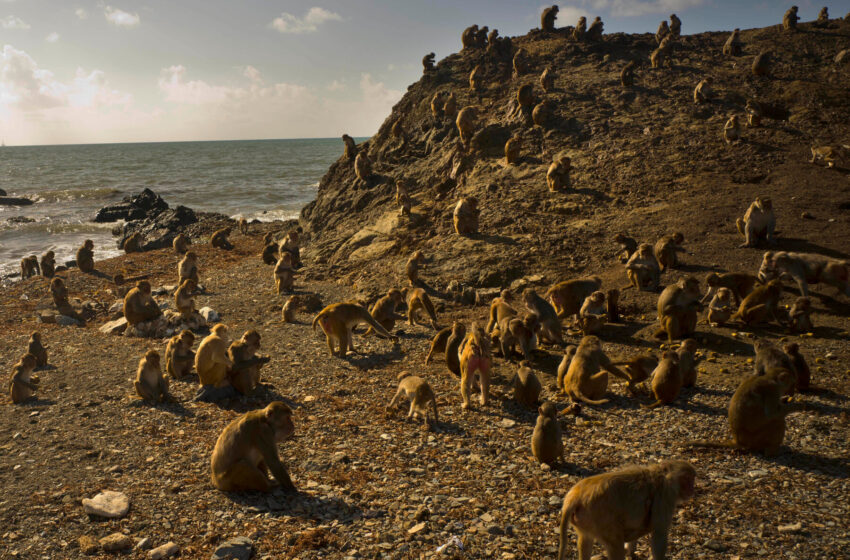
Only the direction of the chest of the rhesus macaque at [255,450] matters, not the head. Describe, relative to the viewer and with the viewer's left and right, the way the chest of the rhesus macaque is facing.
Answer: facing to the right of the viewer

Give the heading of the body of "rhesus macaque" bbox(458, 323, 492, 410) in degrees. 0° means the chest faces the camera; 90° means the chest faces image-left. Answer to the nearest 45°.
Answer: approximately 180°

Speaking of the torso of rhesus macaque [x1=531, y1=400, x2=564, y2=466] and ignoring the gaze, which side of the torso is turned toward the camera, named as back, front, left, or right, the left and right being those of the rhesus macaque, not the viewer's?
back

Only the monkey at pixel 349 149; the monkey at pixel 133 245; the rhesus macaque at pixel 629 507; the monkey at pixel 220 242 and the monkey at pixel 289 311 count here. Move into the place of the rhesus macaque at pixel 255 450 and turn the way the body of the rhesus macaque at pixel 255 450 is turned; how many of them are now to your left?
4

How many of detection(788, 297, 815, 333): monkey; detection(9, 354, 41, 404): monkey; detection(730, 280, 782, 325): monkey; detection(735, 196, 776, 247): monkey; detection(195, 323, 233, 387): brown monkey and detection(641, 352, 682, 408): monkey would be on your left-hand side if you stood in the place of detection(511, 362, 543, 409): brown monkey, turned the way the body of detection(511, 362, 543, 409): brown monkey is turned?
2

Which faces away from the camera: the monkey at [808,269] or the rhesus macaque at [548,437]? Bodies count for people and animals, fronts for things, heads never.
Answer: the rhesus macaque

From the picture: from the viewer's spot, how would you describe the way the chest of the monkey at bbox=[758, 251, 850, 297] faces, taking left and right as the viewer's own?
facing to the left of the viewer

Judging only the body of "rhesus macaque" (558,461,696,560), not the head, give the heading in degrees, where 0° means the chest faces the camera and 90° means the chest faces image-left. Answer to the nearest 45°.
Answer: approximately 270°

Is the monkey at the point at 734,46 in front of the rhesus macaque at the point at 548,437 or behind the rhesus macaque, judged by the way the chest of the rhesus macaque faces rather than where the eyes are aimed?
in front

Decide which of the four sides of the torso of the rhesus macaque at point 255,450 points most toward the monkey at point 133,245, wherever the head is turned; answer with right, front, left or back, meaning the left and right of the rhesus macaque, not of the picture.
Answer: left
